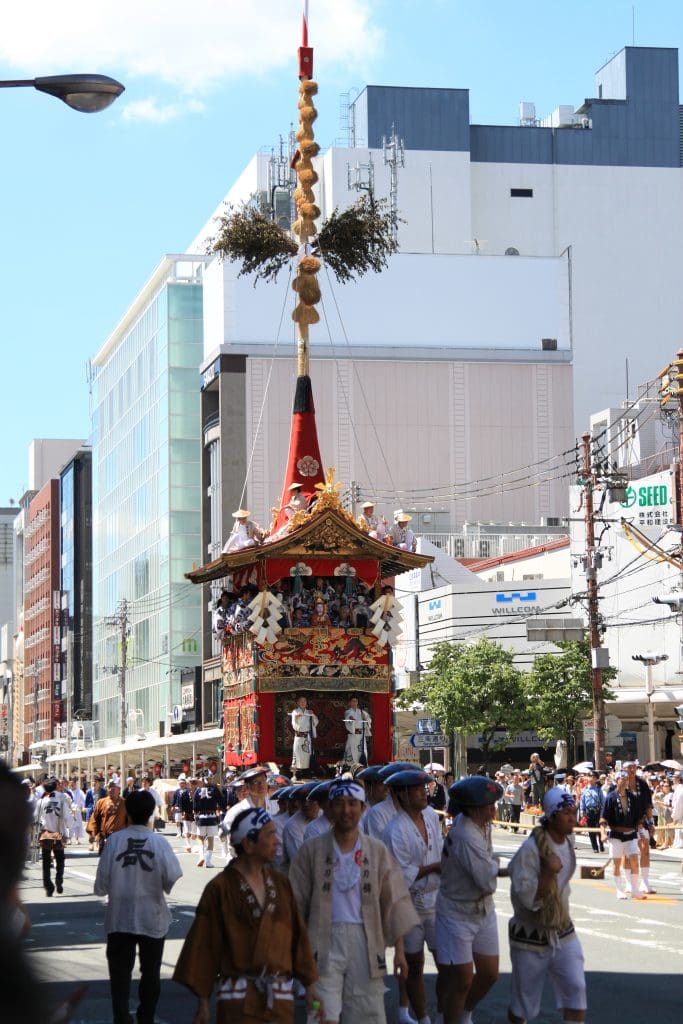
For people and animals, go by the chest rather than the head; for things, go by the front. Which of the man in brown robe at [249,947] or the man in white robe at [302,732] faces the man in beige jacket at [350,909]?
the man in white robe

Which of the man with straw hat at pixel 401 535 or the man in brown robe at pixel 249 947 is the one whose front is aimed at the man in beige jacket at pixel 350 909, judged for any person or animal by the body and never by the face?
the man with straw hat

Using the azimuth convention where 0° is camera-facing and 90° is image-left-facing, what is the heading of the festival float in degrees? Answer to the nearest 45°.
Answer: approximately 0°

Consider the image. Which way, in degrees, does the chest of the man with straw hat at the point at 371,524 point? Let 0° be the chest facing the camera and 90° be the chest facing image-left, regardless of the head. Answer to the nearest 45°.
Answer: approximately 315°

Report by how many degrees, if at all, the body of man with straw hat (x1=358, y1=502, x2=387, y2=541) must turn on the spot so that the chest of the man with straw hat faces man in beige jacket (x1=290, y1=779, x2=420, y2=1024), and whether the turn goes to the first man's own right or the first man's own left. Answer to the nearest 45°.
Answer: approximately 45° to the first man's own right

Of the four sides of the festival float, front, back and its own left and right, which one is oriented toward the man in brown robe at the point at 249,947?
front

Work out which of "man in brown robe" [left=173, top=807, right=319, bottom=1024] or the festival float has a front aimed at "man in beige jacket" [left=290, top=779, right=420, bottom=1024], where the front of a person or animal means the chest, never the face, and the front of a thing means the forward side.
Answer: the festival float

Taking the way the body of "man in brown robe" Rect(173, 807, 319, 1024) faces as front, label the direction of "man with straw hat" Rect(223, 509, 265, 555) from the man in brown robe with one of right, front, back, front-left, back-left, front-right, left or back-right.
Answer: back-left

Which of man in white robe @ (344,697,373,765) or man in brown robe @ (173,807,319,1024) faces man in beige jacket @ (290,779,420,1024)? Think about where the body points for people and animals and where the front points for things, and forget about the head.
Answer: the man in white robe

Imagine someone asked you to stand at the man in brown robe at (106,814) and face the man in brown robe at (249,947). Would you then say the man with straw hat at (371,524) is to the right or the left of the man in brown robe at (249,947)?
left
